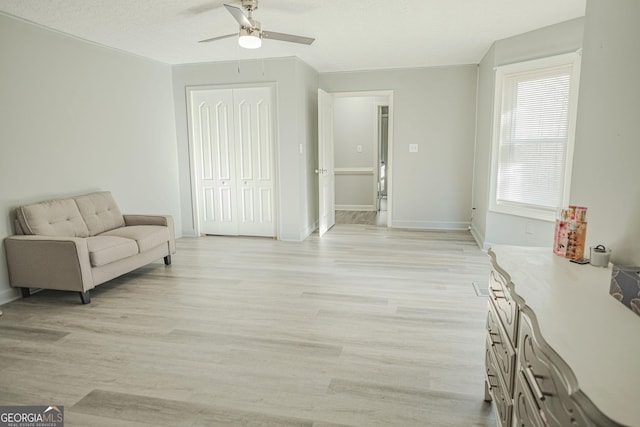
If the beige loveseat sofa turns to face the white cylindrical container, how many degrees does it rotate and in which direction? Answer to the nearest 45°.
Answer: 0° — it already faces it

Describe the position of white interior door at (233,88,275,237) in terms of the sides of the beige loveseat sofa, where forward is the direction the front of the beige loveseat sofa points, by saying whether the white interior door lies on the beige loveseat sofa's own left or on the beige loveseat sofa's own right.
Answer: on the beige loveseat sofa's own left

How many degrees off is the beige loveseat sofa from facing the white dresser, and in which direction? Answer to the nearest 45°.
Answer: approximately 45° to its right

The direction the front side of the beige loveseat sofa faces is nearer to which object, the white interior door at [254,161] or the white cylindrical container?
the white cylindrical container

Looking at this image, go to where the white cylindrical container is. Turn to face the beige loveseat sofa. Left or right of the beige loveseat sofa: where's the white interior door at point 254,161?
right

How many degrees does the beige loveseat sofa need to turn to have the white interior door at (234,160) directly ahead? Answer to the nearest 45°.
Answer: approximately 90° to its left

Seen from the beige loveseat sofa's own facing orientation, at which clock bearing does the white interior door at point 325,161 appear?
The white interior door is roughly at 10 o'clock from the beige loveseat sofa.

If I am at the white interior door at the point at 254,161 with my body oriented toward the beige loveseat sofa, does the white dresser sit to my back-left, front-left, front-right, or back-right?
front-left

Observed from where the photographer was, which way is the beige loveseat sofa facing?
facing the viewer and to the right of the viewer
